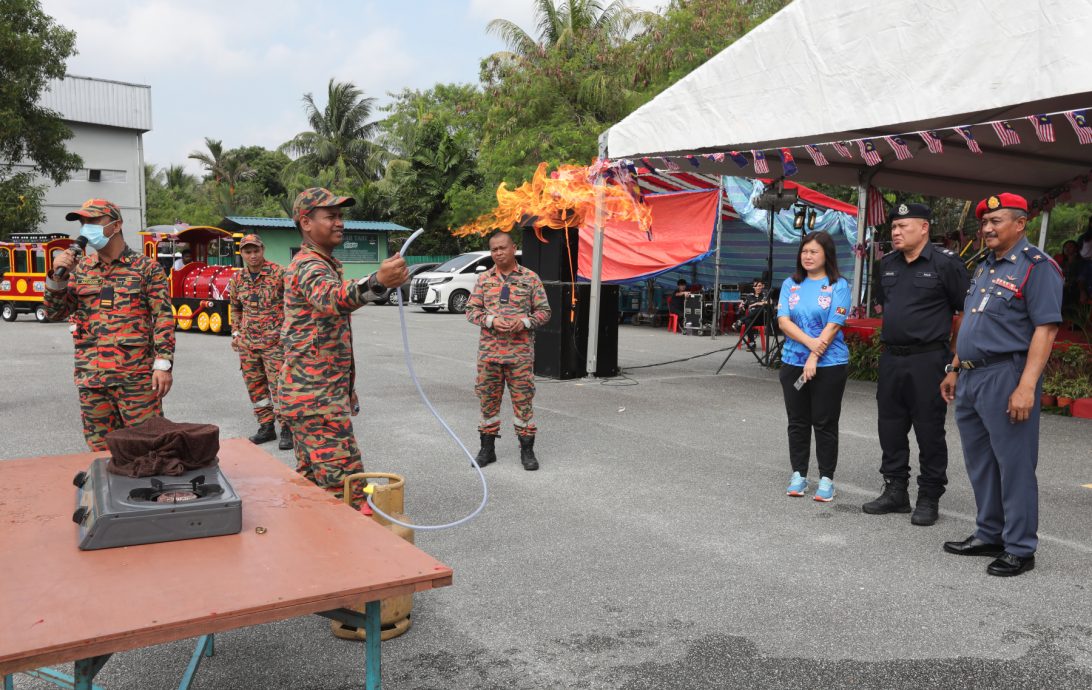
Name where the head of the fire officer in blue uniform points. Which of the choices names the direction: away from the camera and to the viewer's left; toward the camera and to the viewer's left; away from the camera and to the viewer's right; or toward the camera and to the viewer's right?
toward the camera and to the viewer's left

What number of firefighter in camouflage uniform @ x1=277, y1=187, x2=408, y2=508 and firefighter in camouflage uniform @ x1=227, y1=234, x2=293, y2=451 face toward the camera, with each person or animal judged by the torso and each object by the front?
1

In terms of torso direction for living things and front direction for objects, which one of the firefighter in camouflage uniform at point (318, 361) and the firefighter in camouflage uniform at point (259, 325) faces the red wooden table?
the firefighter in camouflage uniform at point (259, 325)

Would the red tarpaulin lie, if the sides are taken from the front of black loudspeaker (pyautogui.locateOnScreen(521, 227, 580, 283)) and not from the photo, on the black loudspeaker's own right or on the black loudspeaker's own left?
on the black loudspeaker's own left

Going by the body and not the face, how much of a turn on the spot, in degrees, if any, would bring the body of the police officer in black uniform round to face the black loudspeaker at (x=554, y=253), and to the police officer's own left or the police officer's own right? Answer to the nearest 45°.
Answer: approximately 90° to the police officer's own right

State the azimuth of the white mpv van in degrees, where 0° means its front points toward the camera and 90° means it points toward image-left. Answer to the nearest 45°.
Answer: approximately 45°

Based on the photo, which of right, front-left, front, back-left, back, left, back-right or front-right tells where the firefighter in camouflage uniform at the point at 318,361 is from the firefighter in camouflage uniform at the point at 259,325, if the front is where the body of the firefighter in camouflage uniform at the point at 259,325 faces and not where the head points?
front

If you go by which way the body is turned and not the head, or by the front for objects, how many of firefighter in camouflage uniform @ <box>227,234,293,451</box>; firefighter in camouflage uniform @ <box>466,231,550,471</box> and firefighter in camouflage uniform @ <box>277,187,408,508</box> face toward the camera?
2

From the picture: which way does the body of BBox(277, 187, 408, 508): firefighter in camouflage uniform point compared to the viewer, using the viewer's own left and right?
facing to the right of the viewer

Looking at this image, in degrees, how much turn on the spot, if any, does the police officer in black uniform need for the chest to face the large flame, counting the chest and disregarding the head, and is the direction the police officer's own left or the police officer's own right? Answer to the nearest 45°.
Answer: approximately 90° to the police officer's own right
